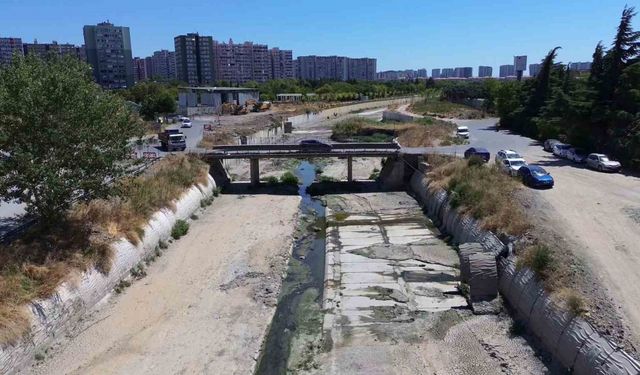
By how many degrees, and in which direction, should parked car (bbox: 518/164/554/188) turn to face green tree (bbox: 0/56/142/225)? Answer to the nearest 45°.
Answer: approximately 90° to its right

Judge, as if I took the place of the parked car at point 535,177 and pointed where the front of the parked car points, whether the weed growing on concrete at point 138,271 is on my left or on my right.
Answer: on my right

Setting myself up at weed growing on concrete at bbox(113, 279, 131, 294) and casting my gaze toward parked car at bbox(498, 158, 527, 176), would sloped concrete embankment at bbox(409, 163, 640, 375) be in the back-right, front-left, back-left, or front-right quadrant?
front-right

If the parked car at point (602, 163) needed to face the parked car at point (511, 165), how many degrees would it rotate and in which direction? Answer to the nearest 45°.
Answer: approximately 90° to its right

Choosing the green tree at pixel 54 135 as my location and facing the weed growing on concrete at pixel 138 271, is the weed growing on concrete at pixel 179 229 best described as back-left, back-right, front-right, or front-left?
front-left

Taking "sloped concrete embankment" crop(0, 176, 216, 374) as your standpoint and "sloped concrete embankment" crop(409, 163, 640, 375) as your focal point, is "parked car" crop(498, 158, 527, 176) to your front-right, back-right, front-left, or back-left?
front-left

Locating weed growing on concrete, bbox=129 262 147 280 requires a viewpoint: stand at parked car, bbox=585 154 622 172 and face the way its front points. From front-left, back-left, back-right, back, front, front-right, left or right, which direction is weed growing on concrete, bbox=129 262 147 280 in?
right

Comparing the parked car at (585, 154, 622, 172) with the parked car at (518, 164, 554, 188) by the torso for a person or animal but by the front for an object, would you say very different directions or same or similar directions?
same or similar directions

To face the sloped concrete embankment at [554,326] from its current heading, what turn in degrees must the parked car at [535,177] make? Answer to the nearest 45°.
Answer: approximately 45° to its right

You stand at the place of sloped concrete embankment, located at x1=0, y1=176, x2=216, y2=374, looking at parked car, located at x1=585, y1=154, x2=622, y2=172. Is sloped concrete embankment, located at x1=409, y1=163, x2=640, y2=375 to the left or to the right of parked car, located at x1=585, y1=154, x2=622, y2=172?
right

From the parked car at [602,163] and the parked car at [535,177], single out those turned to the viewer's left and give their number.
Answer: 0
